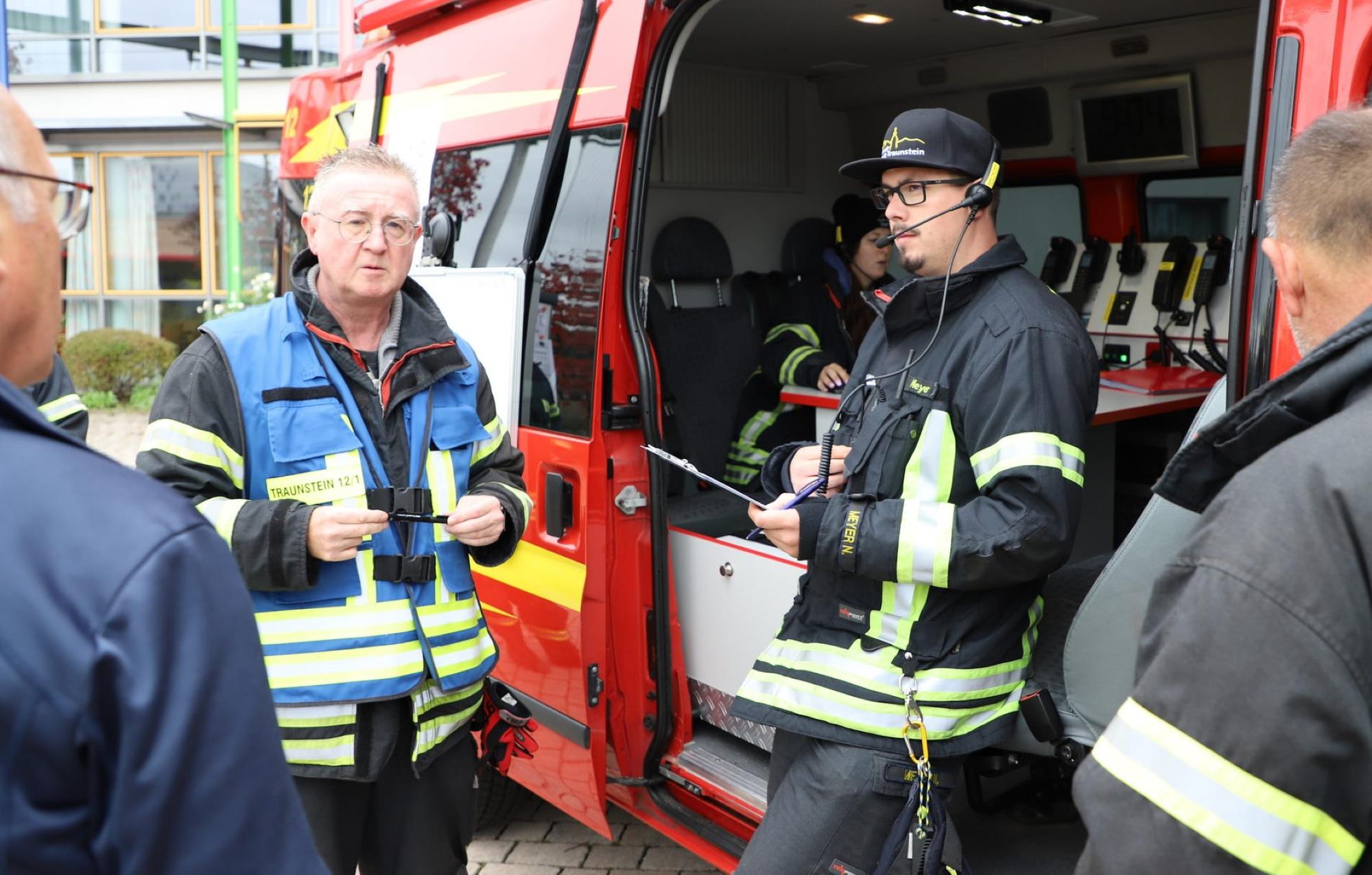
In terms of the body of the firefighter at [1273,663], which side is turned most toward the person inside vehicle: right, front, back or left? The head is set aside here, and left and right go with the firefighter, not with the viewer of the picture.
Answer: front

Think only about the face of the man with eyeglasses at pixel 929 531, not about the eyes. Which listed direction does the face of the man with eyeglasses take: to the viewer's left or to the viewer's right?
to the viewer's left

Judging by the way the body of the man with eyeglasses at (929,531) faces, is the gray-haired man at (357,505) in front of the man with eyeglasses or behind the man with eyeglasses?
in front

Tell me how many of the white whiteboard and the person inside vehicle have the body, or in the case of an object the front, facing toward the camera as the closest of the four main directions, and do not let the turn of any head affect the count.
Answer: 1

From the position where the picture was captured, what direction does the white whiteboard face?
facing the viewer

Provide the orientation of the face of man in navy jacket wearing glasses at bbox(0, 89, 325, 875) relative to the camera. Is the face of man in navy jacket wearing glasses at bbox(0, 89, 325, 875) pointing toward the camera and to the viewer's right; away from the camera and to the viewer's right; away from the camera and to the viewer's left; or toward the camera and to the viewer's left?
away from the camera and to the viewer's right

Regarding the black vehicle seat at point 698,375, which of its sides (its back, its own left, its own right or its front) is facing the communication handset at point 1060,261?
left

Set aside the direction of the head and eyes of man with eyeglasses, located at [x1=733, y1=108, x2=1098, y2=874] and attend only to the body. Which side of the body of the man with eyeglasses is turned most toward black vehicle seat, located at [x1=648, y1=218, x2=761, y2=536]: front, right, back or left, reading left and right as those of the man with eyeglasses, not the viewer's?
right

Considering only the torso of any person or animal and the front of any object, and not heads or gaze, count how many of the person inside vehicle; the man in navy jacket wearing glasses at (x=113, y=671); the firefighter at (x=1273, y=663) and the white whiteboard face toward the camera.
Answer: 1

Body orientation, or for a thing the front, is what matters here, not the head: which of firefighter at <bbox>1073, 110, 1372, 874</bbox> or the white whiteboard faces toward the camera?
the white whiteboard

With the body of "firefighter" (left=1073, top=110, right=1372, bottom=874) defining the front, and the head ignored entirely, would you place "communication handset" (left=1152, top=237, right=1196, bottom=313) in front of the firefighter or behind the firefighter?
in front

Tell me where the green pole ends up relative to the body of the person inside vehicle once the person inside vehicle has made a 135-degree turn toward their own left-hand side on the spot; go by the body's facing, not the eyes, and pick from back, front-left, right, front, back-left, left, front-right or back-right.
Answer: front

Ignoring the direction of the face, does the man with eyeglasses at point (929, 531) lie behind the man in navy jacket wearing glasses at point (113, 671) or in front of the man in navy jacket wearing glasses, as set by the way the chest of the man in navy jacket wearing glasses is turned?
in front

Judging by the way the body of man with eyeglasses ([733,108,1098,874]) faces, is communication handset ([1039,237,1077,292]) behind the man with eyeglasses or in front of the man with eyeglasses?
behind
